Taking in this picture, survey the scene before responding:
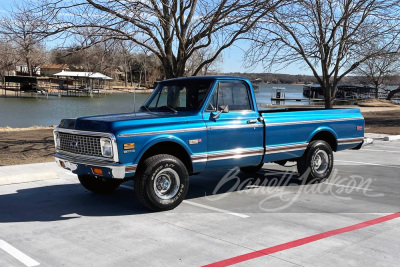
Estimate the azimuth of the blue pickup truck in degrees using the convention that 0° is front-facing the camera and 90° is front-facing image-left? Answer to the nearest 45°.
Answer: approximately 45°
